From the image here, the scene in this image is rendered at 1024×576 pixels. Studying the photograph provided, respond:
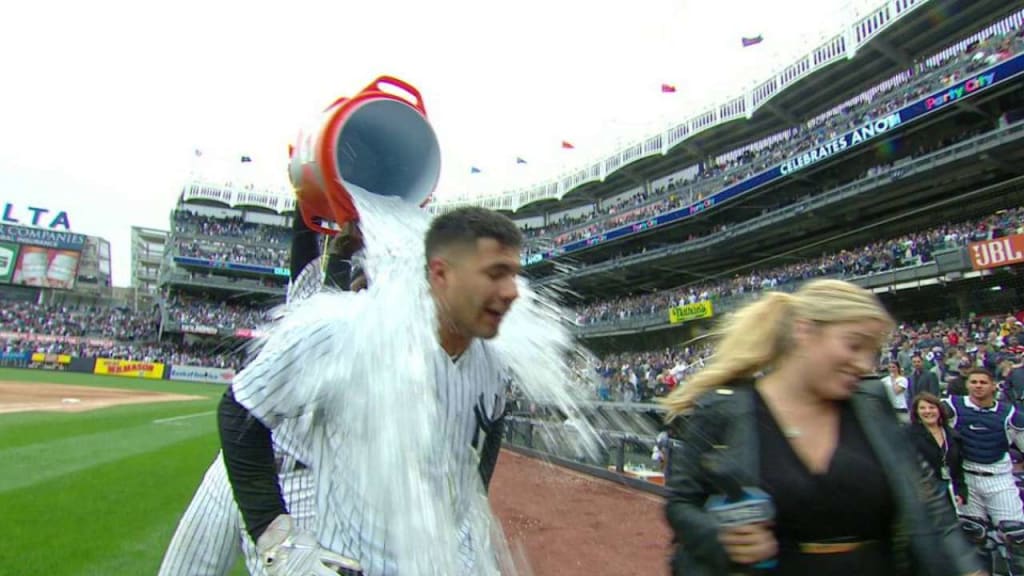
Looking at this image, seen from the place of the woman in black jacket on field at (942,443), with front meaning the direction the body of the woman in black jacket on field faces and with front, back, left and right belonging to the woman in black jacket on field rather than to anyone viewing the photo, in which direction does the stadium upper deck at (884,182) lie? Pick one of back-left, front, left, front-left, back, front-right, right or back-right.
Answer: back

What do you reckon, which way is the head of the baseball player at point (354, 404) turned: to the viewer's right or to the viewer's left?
to the viewer's right

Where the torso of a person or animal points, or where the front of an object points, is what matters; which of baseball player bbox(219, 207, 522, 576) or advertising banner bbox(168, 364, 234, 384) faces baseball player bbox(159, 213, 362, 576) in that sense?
the advertising banner

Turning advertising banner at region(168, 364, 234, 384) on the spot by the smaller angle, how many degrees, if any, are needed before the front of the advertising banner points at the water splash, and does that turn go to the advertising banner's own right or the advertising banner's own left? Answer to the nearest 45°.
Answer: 0° — it already faces it

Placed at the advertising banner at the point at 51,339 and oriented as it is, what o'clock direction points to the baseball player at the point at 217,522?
The baseball player is roughly at 12 o'clock from the advertising banner.

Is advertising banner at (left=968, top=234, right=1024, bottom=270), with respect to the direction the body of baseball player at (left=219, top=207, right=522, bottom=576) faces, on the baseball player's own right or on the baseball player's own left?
on the baseball player's own left

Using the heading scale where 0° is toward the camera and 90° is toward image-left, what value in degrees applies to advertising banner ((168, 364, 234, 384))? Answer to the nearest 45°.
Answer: approximately 0°

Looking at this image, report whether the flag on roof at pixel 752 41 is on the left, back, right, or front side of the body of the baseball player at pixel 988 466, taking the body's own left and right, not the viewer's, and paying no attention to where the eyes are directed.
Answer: back

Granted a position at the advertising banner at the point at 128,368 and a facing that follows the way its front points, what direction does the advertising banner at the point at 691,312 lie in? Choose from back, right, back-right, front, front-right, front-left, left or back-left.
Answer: front-left
